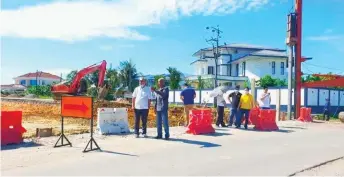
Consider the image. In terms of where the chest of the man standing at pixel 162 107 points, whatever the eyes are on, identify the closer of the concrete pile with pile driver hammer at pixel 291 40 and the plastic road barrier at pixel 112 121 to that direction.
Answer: the plastic road barrier

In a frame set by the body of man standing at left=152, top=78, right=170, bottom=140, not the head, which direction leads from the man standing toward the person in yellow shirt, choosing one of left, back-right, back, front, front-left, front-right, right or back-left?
back

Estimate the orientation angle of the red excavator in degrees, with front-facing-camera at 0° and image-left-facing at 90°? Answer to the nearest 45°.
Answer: approximately 270°

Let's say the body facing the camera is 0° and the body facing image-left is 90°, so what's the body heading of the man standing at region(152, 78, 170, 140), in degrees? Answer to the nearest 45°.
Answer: approximately 45°

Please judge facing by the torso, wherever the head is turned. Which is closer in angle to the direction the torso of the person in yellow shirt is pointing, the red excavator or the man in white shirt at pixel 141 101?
the man in white shirt

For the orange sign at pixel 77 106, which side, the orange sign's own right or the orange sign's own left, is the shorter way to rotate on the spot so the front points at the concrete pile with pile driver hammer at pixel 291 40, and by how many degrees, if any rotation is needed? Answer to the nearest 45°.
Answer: approximately 135° to the orange sign's own left

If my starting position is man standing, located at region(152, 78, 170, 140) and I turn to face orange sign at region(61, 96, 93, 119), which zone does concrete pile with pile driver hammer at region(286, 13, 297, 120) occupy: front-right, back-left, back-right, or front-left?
back-right

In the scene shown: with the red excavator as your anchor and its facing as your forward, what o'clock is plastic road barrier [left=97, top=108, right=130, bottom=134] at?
The plastic road barrier is roughly at 3 o'clock from the red excavator.

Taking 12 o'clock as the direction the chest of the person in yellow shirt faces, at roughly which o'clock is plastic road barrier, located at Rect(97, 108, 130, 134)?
The plastic road barrier is roughly at 2 o'clock from the person in yellow shirt.

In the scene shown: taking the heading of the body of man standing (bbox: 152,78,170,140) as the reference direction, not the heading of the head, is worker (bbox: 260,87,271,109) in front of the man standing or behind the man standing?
behind

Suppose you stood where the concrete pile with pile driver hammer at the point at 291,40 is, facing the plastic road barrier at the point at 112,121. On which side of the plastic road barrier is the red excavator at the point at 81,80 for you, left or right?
right

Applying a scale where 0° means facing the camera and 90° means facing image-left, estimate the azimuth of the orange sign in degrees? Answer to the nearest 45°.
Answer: approximately 0°
